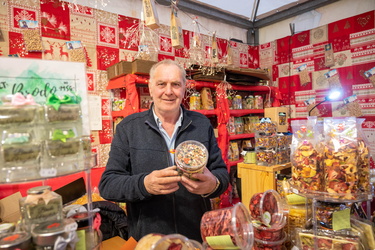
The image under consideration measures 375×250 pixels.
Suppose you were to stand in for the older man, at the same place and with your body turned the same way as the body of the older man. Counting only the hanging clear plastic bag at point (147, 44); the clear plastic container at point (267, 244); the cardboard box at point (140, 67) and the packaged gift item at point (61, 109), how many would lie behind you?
2

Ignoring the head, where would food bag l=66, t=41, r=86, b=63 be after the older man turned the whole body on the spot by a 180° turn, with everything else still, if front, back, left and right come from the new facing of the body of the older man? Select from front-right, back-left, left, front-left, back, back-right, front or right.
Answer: front-left

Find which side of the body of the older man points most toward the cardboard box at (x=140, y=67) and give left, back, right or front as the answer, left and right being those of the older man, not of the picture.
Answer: back

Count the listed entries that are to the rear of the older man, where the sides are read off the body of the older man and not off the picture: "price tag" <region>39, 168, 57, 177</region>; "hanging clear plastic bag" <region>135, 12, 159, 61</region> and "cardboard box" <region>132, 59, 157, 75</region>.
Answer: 2

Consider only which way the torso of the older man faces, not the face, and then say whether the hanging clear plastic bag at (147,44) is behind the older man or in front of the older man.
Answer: behind

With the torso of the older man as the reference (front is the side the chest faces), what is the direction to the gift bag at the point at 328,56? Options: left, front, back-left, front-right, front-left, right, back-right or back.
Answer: back-left

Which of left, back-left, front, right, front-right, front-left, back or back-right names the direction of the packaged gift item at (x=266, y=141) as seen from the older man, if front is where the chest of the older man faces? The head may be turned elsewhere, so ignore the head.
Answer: back-left

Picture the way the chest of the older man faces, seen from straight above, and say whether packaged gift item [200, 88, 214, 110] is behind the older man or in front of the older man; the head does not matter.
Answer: behind

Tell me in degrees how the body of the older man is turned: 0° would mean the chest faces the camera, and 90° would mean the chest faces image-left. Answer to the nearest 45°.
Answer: approximately 0°

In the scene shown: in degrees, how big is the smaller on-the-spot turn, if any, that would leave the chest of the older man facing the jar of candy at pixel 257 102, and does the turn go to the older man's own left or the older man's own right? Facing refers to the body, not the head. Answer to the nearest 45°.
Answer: approximately 135° to the older man's own left

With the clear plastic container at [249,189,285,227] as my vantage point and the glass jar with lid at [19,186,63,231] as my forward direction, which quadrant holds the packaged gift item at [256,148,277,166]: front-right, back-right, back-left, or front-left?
back-right
